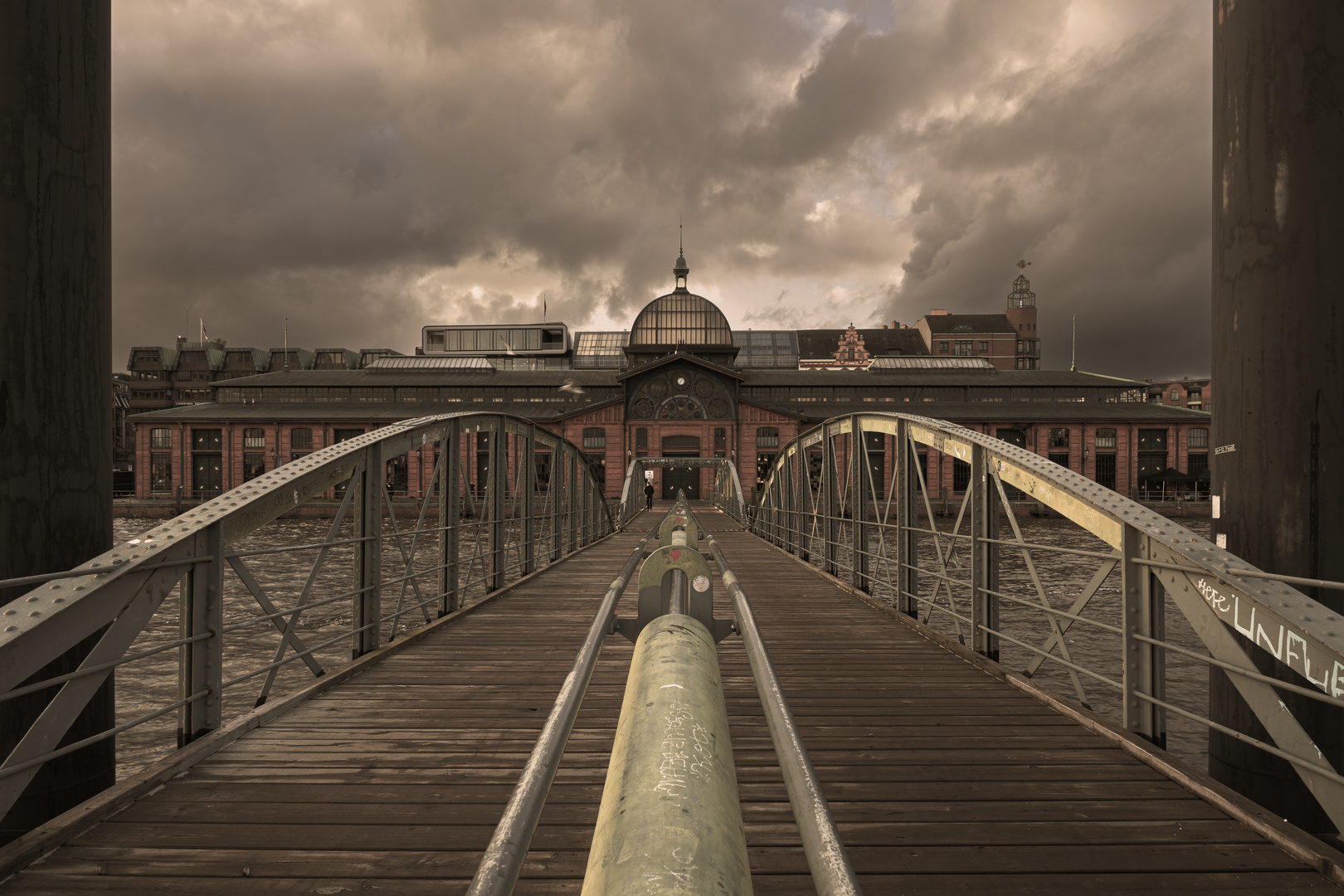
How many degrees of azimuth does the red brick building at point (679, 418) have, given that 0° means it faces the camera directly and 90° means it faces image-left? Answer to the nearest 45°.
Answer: approximately 0°

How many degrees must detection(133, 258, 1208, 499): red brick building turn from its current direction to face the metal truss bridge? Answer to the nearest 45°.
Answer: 0° — it already faces it
